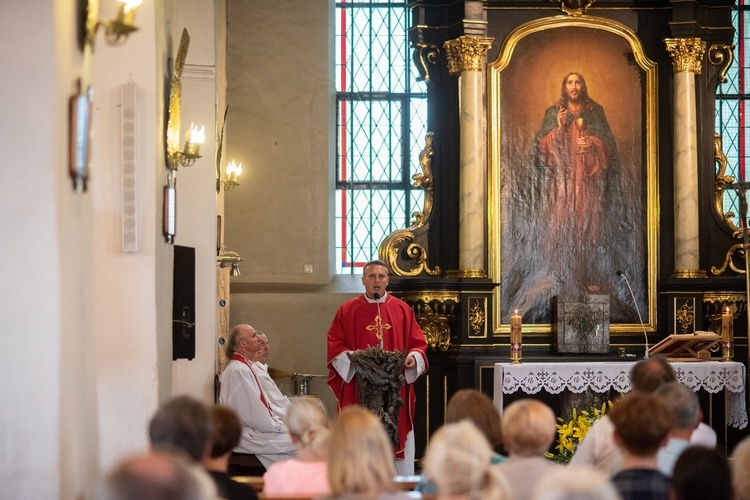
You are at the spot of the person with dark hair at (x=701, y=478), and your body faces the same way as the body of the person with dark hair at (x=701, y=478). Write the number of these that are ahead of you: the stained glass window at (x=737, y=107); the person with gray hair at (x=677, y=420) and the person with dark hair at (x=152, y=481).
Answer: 2

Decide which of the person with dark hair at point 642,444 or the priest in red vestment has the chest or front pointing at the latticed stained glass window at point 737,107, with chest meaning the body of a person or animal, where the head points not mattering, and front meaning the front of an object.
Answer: the person with dark hair

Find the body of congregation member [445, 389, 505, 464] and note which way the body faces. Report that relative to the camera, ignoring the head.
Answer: away from the camera

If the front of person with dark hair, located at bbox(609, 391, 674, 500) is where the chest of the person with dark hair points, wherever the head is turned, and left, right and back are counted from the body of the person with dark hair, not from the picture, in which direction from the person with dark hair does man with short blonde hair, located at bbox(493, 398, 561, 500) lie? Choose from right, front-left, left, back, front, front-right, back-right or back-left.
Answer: left

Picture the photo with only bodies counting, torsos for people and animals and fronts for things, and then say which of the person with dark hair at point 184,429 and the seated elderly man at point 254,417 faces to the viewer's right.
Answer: the seated elderly man

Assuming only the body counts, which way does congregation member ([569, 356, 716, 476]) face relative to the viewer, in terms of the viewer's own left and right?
facing away from the viewer

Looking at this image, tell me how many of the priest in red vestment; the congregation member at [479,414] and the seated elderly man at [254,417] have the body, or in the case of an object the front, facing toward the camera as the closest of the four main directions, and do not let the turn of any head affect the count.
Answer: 1

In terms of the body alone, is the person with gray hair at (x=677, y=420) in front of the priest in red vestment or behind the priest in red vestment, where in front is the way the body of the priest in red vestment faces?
in front

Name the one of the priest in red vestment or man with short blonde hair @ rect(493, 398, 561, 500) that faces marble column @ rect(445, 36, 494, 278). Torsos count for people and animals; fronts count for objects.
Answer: the man with short blonde hair

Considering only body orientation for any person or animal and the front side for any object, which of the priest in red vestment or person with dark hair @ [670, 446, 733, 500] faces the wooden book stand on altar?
the person with dark hair

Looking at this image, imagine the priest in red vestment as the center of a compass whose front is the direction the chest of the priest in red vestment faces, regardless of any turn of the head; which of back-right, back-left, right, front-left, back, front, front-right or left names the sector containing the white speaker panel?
front-right

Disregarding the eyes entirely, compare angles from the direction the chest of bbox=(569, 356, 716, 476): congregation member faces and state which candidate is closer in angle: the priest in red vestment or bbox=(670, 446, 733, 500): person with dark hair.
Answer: the priest in red vestment

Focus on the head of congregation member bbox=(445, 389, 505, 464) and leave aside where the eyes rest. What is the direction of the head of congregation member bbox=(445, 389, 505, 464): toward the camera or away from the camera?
away from the camera

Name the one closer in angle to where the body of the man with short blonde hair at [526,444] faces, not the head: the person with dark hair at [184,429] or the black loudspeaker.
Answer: the black loudspeaker

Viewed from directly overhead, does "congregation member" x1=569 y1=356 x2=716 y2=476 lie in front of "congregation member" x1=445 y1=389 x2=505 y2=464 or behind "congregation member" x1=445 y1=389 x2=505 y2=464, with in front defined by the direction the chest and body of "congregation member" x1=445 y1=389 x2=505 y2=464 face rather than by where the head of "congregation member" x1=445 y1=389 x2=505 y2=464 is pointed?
in front

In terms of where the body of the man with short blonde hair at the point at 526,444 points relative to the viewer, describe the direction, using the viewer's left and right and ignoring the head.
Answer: facing away from the viewer

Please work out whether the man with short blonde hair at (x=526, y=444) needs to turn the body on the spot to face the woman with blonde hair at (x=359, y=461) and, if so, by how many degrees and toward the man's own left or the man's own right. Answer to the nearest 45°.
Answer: approximately 135° to the man's own left

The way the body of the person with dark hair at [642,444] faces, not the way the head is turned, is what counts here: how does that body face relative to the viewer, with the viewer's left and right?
facing away from the viewer

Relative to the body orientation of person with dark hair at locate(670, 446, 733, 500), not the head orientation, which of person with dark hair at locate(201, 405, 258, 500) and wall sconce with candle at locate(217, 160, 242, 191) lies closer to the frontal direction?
the wall sconce with candle

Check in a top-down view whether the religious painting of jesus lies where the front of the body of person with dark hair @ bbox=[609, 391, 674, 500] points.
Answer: yes
